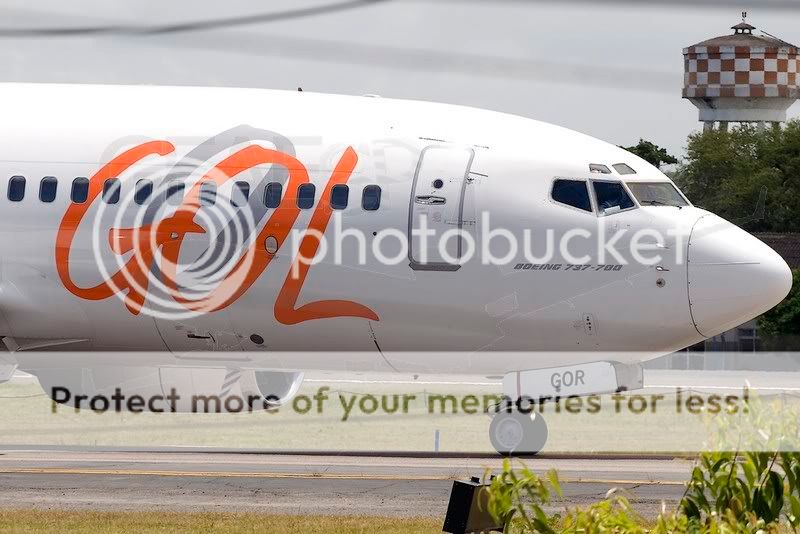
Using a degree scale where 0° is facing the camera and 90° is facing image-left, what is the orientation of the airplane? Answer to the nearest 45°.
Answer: approximately 270°
